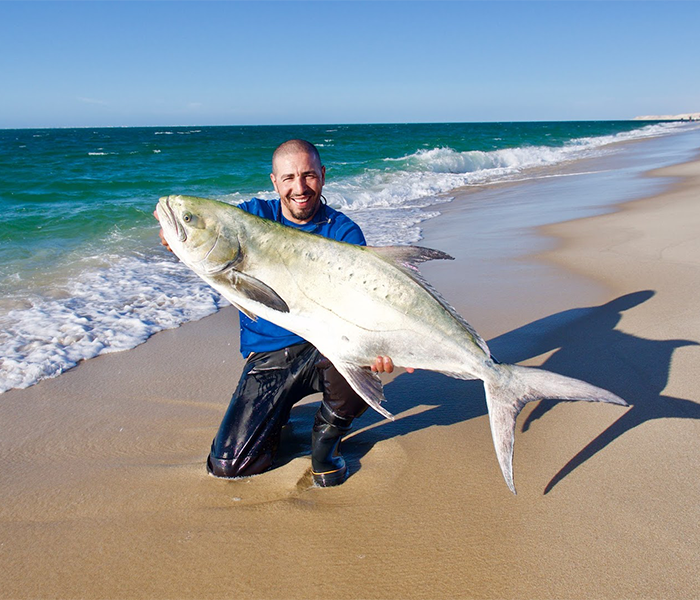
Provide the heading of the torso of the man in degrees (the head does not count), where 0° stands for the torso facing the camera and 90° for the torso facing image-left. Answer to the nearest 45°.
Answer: approximately 0°
